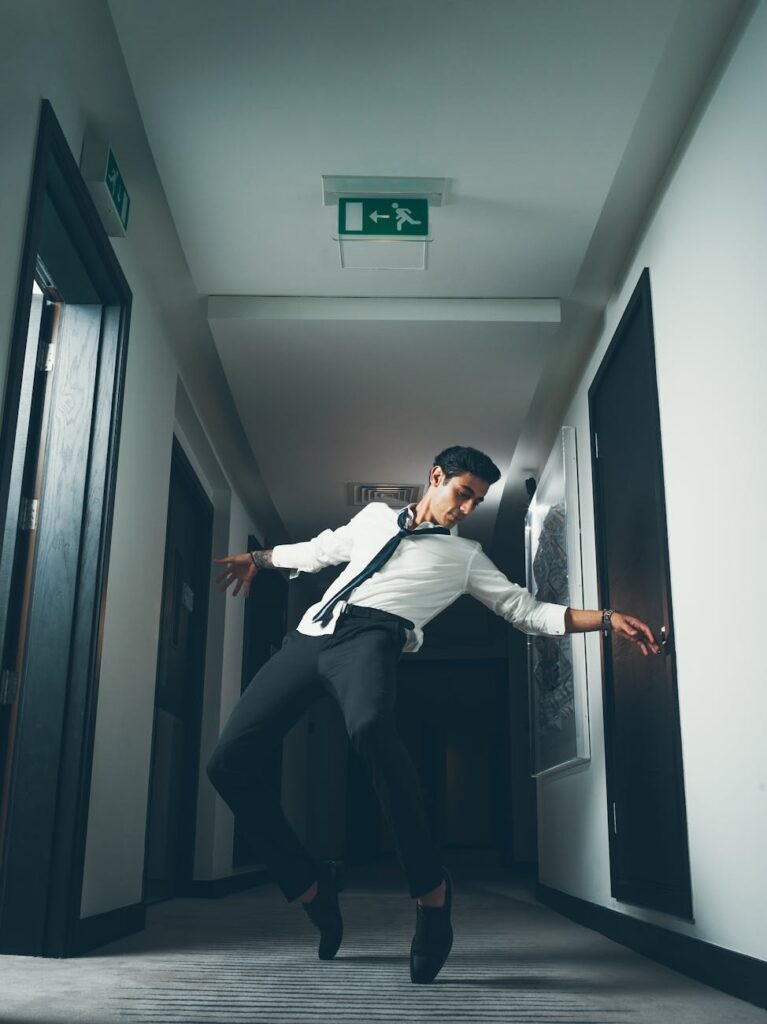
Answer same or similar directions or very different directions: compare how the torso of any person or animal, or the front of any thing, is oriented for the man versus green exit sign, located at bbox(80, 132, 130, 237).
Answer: very different directions

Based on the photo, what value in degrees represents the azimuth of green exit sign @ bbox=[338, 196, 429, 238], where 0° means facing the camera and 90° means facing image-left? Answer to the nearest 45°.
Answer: approximately 0°

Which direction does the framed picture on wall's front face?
to the viewer's left

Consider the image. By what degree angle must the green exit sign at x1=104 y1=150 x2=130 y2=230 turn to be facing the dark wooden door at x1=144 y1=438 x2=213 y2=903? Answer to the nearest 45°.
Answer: approximately 90° to its left

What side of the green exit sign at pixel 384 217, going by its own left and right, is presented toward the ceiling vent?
back

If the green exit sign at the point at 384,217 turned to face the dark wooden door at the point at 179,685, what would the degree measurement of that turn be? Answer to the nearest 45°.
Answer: approximately 135° to its right

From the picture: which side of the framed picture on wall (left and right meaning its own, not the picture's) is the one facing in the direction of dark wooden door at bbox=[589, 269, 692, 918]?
left

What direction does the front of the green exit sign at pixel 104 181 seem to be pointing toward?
to the viewer's right
